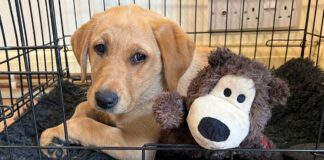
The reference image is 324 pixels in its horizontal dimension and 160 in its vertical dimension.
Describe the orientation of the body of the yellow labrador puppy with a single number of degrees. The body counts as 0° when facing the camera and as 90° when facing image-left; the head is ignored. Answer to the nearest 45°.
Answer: approximately 45°
